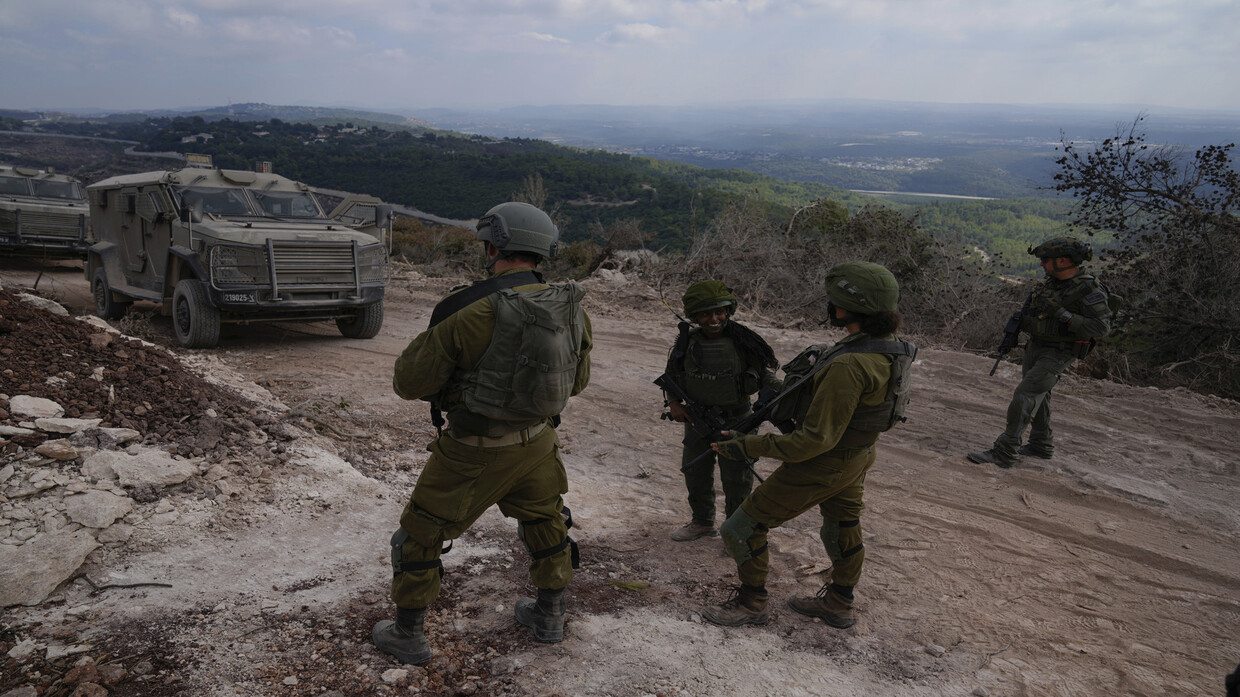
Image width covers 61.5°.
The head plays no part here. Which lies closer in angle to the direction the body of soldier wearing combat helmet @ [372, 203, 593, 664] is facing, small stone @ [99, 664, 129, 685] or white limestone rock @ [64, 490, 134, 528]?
the white limestone rock

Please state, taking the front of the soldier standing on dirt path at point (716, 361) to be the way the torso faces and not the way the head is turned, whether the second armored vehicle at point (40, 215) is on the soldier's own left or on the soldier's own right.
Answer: on the soldier's own right

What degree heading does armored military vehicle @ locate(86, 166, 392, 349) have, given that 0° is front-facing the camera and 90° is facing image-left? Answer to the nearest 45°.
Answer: approximately 315°

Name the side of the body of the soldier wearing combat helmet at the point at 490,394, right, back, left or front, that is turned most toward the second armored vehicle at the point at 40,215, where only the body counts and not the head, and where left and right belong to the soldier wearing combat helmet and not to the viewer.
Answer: front

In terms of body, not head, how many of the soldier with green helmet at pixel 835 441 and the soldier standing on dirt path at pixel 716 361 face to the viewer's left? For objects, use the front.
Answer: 1

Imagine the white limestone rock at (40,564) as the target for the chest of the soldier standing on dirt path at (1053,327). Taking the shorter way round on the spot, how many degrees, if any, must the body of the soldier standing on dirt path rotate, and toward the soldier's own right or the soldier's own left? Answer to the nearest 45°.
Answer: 0° — they already face it

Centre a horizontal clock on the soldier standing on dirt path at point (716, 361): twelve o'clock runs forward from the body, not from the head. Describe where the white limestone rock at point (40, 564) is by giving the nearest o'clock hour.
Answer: The white limestone rock is roughly at 2 o'clock from the soldier standing on dirt path.

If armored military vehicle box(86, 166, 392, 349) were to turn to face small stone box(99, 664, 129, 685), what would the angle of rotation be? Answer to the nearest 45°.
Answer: approximately 45° to its right

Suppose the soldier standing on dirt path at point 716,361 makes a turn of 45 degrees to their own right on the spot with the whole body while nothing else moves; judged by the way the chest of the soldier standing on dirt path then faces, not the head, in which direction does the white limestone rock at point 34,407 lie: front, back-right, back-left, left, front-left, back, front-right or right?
front-right

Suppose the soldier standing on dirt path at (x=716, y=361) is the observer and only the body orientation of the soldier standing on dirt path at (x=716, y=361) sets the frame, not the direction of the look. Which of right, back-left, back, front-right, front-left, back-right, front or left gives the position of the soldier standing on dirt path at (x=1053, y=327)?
back-left

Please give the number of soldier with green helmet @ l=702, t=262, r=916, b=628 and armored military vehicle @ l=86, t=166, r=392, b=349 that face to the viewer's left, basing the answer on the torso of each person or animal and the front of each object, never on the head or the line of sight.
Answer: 1

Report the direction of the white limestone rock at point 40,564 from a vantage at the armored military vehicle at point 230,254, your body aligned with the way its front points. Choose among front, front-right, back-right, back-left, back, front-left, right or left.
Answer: front-right

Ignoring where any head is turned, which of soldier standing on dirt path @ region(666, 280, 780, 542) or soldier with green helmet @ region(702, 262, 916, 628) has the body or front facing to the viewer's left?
the soldier with green helmet

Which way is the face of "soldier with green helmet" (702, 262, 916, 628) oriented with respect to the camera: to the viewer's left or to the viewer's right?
to the viewer's left

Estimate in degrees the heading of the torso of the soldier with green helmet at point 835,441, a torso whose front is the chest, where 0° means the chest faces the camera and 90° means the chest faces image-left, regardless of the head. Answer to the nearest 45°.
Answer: approximately 90°

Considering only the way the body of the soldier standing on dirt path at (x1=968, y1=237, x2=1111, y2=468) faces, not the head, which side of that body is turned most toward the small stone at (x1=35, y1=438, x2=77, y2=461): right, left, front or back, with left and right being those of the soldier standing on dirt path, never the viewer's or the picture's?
front
